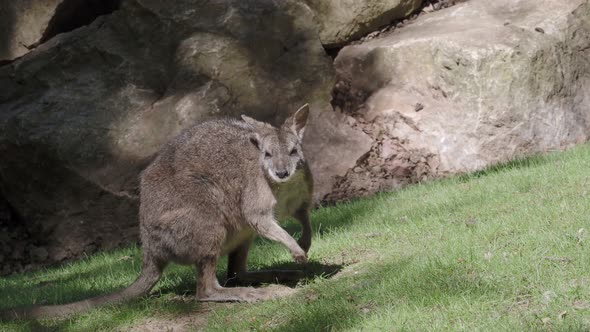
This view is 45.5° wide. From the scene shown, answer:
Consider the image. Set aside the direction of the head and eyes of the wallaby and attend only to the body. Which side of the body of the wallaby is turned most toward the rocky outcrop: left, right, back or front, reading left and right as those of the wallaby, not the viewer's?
left

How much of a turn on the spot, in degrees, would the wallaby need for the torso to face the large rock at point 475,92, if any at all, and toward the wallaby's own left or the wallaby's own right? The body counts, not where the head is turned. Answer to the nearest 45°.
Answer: approximately 45° to the wallaby's own left

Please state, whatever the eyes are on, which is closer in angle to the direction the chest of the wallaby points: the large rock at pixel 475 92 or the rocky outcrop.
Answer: the large rock

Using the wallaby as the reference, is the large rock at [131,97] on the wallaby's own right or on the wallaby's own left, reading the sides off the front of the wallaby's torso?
on the wallaby's own left

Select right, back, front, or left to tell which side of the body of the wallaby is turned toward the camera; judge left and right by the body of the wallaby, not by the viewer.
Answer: right

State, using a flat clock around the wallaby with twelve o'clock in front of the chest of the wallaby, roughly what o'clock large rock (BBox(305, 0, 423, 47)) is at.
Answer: The large rock is roughly at 10 o'clock from the wallaby.
